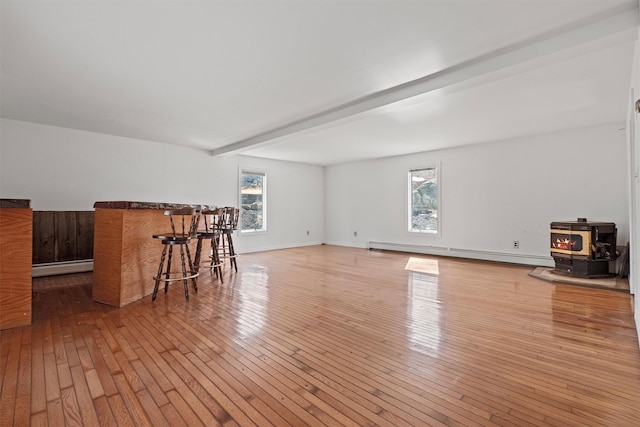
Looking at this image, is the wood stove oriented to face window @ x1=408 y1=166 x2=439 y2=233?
no

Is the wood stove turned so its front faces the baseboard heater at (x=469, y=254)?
no

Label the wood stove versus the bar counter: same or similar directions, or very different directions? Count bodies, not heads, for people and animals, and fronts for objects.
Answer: very different directions

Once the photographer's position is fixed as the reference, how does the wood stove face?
facing the viewer and to the left of the viewer

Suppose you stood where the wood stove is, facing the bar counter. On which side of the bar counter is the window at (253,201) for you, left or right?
right

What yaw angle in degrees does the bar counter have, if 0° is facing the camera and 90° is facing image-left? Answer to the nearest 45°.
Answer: approximately 315°

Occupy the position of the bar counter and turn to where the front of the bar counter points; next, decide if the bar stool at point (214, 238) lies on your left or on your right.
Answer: on your left

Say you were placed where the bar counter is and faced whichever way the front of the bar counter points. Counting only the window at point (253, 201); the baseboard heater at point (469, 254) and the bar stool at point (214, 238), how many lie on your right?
0

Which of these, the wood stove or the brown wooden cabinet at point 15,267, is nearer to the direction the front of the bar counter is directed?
the wood stove

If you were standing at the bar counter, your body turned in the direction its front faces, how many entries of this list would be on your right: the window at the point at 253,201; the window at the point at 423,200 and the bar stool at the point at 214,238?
0

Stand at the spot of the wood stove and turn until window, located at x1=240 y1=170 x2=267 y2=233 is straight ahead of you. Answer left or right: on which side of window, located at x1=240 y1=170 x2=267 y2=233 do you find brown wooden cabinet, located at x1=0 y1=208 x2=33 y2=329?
left

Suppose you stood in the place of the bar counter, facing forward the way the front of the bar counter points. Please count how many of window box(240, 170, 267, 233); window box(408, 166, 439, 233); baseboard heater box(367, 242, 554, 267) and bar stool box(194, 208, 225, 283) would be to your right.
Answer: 0

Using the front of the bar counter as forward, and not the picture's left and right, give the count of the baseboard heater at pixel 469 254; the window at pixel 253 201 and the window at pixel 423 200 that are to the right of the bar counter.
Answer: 0

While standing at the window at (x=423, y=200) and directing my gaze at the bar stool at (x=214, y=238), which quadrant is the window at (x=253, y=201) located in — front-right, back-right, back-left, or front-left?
front-right
